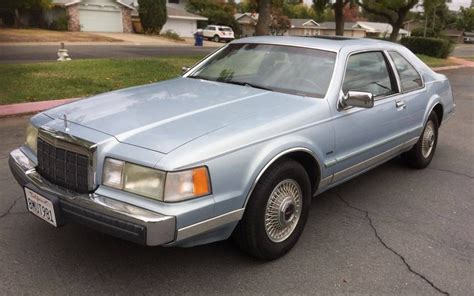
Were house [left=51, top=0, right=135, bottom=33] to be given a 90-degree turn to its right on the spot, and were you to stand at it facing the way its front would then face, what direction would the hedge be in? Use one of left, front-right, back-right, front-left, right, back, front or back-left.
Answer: back-left

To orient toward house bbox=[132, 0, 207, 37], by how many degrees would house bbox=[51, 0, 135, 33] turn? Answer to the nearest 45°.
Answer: approximately 135° to its left

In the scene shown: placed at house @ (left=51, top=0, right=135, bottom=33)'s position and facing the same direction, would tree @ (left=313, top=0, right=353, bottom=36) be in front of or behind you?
in front

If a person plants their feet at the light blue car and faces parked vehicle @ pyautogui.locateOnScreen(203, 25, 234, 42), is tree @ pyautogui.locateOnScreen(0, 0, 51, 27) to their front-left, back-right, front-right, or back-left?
front-left

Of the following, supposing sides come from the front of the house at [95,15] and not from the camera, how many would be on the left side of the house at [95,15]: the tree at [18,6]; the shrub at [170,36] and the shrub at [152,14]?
2

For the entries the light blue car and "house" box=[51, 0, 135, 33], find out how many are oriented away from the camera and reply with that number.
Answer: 0

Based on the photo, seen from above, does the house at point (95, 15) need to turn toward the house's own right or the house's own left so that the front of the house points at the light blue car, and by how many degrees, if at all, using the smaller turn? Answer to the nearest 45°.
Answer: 0° — it already faces it

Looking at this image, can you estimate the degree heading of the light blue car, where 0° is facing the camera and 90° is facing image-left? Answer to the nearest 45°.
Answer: approximately 45°

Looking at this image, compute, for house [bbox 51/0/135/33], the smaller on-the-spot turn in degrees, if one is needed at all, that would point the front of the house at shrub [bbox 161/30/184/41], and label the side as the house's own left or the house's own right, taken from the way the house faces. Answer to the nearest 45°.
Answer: approximately 90° to the house's own left

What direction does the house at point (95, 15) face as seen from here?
toward the camera

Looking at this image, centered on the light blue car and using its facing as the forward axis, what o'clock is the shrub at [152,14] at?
The shrub is roughly at 4 o'clock from the light blue car.

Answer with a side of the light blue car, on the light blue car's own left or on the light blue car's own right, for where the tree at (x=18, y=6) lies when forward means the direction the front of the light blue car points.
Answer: on the light blue car's own right

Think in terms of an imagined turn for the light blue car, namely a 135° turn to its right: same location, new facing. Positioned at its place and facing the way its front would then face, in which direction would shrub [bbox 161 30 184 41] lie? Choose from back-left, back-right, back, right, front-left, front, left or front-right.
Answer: front

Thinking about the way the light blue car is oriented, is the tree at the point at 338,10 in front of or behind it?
behind
